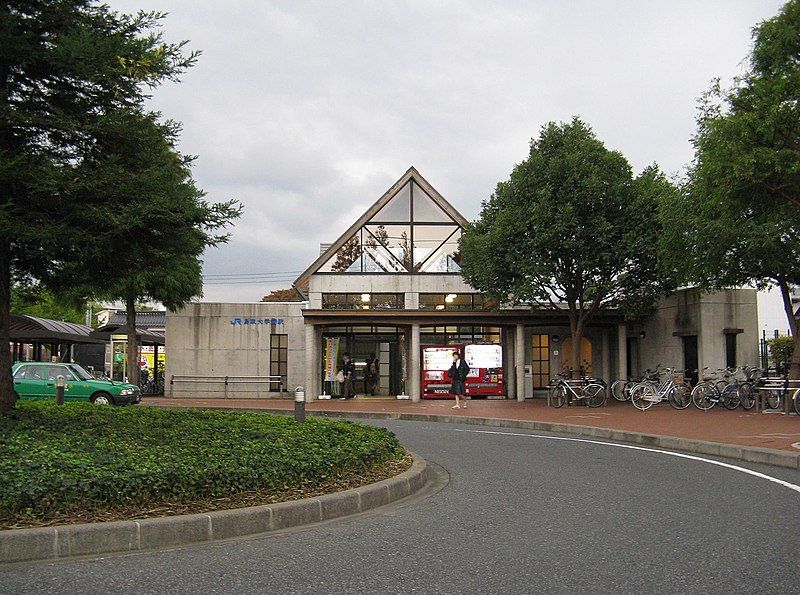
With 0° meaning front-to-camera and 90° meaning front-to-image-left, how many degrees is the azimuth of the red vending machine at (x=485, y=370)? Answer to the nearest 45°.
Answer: approximately 0°

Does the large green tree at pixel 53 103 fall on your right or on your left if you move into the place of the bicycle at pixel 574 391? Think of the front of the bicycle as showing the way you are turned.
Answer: on your left

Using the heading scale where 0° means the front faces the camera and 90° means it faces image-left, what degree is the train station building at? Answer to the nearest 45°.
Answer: approximately 0°

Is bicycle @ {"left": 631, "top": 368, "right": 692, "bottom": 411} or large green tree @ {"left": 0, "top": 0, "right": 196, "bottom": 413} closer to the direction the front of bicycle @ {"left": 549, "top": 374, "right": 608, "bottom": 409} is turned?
the large green tree

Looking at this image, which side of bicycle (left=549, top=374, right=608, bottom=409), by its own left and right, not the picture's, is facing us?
left
